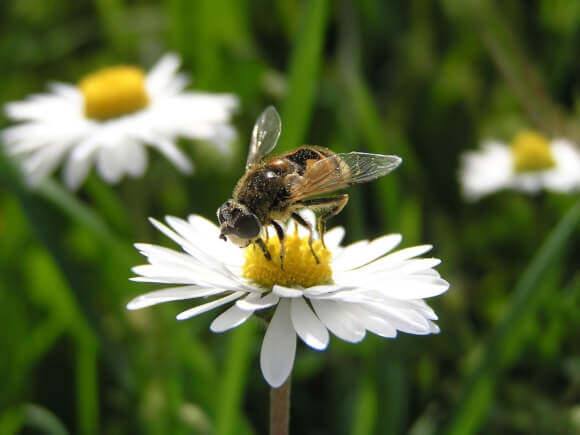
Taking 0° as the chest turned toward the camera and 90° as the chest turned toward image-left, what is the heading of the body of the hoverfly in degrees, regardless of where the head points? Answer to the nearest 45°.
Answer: approximately 45°

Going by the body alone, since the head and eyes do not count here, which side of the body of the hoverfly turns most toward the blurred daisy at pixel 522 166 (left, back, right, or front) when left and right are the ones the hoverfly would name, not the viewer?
back

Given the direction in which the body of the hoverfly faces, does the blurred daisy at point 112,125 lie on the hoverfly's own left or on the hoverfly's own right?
on the hoverfly's own right
